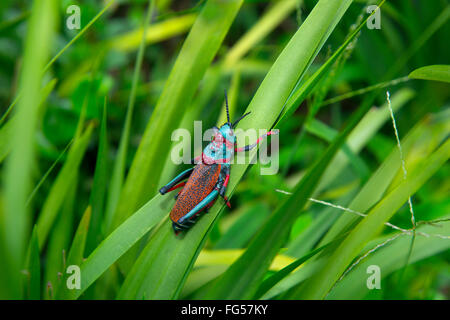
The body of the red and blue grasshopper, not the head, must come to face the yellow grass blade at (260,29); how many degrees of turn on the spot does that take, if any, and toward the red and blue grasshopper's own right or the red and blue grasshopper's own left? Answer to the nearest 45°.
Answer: approximately 45° to the red and blue grasshopper's own left

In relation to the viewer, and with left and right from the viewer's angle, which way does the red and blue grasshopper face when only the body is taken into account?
facing away from the viewer and to the right of the viewer
